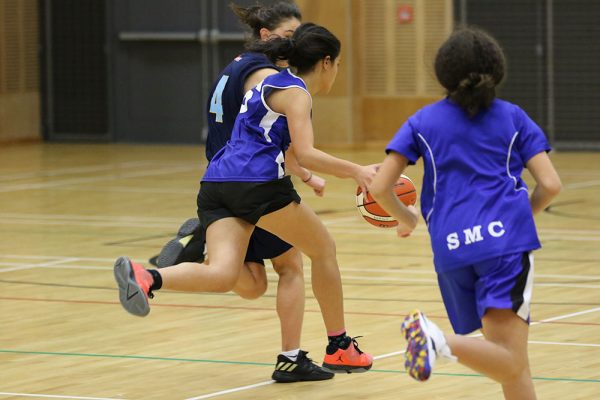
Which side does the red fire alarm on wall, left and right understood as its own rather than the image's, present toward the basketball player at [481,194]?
front

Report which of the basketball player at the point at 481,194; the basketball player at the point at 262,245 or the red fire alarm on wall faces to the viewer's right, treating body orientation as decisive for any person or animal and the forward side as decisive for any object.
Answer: the basketball player at the point at 262,245

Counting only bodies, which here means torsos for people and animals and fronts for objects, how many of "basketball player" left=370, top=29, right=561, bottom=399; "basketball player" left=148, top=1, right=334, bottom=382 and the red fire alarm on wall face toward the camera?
1

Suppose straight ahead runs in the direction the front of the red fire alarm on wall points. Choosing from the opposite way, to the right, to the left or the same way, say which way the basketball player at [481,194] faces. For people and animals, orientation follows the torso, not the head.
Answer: the opposite way

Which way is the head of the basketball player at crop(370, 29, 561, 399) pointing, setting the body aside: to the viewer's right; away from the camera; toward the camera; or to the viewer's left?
away from the camera

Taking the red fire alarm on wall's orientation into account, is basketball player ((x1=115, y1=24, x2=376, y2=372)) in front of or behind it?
in front

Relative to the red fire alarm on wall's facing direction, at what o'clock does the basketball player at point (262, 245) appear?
The basketball player is roughly at 12 o'clock from the red fire alarm on wall.

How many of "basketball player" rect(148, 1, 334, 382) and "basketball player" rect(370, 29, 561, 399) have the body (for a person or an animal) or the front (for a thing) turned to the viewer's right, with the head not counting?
1

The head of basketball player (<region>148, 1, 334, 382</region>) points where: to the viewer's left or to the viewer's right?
to the viewer's right

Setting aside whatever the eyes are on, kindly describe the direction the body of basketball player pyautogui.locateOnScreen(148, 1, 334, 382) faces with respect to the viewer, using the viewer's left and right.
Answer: facing to the right of the viewer

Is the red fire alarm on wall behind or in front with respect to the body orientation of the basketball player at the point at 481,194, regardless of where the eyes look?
in front

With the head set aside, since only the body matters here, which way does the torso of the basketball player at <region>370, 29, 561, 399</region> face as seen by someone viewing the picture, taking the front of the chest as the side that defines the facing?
away from the camera

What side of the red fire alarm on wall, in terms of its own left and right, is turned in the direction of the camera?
front
